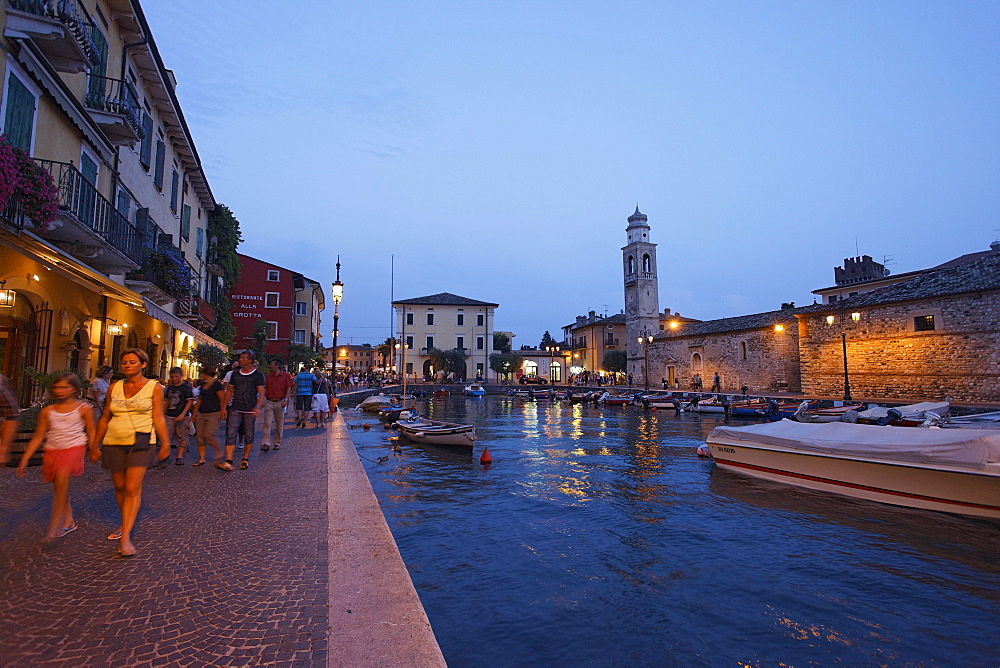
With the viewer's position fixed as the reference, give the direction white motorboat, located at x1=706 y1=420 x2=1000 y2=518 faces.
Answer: facing away from the viewer and to the left of the viewer

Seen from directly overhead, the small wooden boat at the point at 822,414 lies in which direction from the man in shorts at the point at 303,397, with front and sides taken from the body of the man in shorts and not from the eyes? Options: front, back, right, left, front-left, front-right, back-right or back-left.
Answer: right

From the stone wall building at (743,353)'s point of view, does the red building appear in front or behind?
in front

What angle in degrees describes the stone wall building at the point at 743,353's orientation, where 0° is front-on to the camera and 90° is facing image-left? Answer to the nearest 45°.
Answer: approximately 45°

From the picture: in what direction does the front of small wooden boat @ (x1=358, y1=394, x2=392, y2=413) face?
to the viewer's left

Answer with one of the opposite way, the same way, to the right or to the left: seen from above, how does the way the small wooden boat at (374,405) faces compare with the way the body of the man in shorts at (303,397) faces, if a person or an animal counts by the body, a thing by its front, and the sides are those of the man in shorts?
to the left

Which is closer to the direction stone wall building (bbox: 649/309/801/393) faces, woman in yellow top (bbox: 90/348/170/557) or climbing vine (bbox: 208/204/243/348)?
the climbing vine

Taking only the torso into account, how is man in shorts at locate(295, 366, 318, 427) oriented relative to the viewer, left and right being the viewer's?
facing away from the viewer

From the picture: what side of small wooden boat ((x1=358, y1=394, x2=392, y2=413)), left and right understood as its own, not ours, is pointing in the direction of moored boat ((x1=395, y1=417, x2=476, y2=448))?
left

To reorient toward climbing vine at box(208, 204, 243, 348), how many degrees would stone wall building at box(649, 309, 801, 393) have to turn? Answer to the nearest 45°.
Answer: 0° — it already faces it

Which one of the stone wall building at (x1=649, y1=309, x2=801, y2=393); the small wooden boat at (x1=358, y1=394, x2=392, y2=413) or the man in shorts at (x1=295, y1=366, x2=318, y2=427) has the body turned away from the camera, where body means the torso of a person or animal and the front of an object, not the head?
the man in shorts

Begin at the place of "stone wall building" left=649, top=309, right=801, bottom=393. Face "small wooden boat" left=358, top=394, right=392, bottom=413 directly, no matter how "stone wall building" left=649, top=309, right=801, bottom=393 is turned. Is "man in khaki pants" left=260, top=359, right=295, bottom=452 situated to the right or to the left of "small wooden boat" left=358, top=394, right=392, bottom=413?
left

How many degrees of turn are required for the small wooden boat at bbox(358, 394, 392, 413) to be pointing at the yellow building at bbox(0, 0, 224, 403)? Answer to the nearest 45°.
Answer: approximately 90° to its left
